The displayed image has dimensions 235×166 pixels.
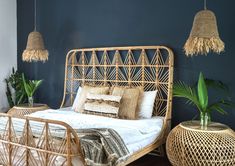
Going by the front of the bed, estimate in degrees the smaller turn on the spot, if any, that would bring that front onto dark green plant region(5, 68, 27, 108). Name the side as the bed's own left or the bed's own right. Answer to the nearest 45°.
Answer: approximately 90° to the bed's own right

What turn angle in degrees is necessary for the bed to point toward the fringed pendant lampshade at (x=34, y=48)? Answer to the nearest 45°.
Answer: approximately 90° to its right

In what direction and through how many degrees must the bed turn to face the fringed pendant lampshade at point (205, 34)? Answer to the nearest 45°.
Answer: approximately 90° to its left

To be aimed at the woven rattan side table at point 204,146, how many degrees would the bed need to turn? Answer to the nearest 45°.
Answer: approximately 90° to its left
